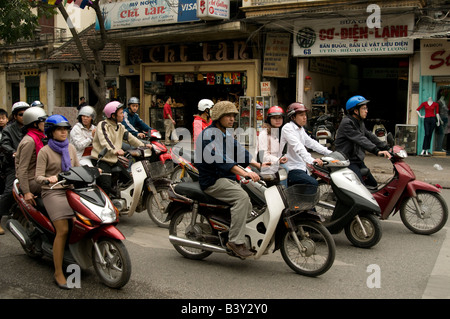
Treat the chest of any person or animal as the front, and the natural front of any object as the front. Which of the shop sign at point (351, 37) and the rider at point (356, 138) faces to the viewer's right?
the rider

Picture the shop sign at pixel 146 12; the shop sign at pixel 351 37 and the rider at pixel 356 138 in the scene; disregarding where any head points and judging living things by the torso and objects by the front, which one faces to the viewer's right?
the rider

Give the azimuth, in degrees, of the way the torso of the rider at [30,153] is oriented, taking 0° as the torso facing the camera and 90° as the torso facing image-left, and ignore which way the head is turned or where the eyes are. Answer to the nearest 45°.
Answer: approximately 270°

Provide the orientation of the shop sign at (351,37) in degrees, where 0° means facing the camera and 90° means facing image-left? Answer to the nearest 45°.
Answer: approximately 0°

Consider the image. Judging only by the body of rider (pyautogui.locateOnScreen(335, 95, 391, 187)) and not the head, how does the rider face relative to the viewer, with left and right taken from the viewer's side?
facing to the right of the viewer

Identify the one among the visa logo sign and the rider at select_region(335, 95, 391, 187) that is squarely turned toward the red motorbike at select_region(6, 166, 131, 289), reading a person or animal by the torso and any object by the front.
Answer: the visa logo sign
